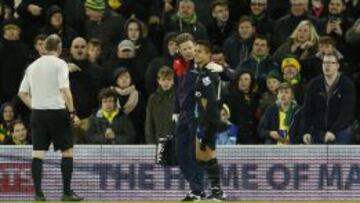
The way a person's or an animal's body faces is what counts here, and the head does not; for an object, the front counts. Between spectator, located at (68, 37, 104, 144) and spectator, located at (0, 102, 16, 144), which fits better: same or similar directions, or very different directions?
same or similar directions

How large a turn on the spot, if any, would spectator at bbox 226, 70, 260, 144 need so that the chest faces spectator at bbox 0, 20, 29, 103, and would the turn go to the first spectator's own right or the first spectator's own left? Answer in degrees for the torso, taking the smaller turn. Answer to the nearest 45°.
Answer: approximately 90° to the first spectator's own right

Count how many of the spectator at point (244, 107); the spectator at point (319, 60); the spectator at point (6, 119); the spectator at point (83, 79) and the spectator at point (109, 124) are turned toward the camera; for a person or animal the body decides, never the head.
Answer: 5

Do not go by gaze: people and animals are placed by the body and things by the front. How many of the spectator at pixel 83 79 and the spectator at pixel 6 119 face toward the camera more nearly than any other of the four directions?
2

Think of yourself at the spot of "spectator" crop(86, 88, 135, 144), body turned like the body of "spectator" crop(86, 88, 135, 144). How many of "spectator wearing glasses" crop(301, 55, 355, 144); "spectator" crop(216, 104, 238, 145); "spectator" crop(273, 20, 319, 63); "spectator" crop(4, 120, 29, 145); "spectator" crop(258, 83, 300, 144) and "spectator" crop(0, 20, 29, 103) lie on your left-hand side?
4

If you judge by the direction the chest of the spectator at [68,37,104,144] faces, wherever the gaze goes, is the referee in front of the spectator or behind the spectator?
in front

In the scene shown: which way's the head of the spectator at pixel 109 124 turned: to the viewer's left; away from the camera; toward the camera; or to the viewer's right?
toward the camera

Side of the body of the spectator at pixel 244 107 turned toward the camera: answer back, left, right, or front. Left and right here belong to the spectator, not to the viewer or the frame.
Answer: front

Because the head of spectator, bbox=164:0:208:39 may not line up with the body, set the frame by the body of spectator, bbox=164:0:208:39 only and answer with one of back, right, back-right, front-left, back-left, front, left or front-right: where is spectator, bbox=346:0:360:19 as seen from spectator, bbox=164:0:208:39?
left

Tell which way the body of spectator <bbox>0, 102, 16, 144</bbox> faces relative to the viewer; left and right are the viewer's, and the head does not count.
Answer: facing the viewer

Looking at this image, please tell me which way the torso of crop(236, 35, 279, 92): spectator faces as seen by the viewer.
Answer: toward the camera

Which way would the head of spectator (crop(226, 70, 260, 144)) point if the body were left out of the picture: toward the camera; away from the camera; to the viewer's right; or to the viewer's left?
toward the camera
